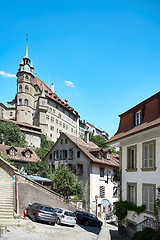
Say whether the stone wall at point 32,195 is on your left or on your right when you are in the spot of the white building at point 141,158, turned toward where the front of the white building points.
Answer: on your right

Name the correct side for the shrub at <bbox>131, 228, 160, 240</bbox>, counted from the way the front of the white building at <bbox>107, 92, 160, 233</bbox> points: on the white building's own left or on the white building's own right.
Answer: on the white building's own left

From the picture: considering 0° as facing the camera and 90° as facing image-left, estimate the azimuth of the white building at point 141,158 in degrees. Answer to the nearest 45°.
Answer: approximately 45°
